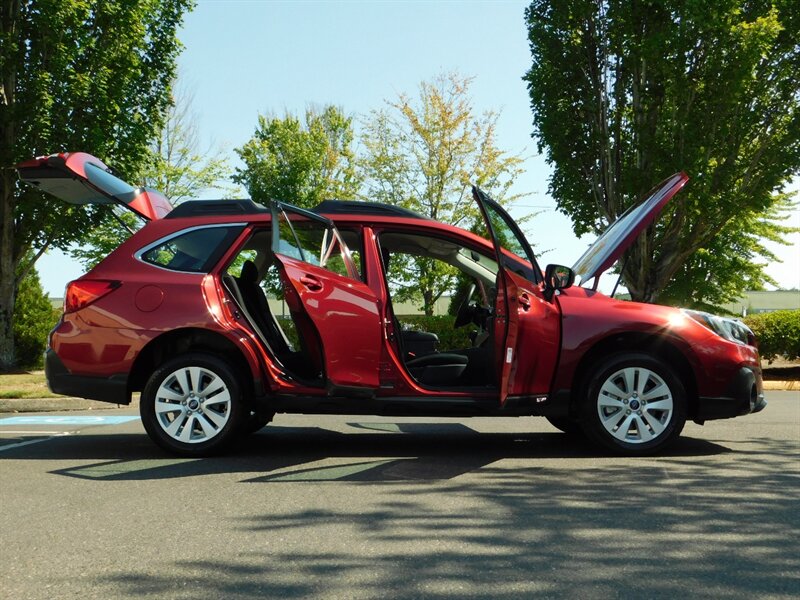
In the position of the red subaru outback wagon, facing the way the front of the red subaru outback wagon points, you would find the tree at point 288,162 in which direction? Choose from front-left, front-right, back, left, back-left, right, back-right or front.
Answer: left

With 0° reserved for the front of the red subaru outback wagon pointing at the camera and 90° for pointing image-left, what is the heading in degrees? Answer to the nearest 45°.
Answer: approximately 270°

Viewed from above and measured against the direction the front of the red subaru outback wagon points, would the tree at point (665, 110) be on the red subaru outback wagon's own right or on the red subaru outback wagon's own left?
on the red subaru outback wagon's own left

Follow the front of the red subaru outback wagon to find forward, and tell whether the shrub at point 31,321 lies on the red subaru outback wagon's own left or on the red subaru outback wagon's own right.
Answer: on the red subaru outback wagon's own left

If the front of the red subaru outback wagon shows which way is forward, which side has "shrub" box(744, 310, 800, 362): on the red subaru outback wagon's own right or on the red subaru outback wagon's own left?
on the red subaru outback wagon's own left

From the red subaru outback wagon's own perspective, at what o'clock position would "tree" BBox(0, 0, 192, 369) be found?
The tree is roughly at 8 o'clock from the red subaru outback wagon.

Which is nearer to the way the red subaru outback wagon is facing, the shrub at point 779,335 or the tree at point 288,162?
the shrub
